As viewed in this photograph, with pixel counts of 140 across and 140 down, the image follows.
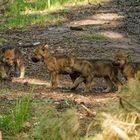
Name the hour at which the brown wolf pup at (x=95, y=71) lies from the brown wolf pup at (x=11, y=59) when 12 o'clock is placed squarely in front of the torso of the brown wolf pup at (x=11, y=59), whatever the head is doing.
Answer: the brown wolf pup at (x=95, y=71) is roughly at 9 o'clock from the brown wolf pup at (x=11, y=59).

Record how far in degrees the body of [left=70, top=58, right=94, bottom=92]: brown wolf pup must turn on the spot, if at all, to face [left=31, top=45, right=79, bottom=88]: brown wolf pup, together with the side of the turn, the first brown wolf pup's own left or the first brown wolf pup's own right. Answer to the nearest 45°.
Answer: approximately 45° to the first brown wolf pup's own right

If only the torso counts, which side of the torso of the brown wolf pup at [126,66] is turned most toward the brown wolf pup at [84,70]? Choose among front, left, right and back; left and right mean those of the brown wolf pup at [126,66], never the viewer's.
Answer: front

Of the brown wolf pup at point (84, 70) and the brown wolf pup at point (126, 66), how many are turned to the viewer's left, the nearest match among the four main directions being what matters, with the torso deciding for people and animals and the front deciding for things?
2

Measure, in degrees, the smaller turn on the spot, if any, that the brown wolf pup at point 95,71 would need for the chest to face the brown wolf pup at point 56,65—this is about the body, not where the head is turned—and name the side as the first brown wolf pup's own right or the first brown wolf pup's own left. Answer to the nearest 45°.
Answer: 0° — it already faces it

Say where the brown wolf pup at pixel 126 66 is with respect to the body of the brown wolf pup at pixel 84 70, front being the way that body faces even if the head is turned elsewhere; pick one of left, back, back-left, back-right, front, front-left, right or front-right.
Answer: back

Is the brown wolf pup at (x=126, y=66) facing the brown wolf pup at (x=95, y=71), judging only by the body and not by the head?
yes

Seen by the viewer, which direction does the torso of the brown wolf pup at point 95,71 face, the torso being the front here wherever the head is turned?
to the viewer's left

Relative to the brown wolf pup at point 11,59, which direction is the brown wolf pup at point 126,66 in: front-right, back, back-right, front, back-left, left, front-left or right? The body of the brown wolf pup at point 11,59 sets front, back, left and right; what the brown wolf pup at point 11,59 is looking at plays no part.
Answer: left

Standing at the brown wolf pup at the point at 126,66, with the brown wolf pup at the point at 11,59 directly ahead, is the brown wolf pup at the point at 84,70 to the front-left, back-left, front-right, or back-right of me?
front-left

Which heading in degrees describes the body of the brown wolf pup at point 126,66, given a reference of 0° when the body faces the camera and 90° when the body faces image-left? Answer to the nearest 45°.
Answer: approximately 90°
